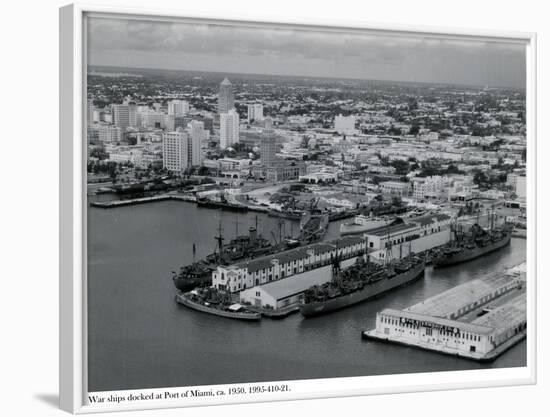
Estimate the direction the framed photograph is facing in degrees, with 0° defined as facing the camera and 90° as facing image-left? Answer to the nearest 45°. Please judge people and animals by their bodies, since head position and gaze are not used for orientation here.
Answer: approximately 315°
